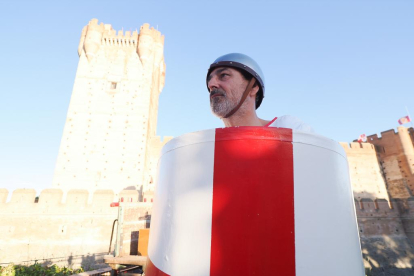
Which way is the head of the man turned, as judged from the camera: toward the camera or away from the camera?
toward the camera

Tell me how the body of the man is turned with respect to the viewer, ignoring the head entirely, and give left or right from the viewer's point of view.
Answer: facing the viewer and to the left of the viewer

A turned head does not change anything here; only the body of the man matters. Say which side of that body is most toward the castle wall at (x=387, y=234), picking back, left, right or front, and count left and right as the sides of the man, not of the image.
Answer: back

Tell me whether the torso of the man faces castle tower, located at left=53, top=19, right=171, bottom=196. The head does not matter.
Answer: no
